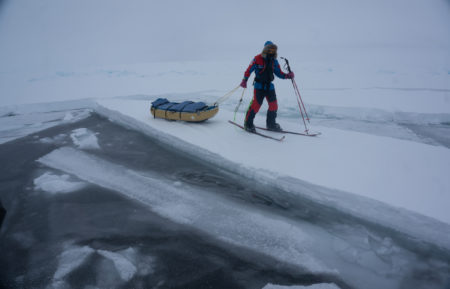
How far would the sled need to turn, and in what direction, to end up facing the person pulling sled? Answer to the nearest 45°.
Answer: approximately 45° to its right

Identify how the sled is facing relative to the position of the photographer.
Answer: facing to the right of the viewer

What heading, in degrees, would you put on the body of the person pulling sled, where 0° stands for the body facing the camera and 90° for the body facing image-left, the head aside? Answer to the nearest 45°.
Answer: approximately 315°

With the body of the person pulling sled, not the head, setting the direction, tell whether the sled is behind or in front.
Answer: behind

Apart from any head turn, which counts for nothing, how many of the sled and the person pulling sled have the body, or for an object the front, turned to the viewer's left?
0
